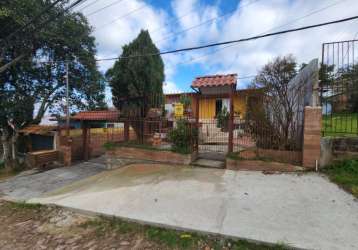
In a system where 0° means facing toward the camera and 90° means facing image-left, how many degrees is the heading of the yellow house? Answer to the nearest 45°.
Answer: approximately 0°

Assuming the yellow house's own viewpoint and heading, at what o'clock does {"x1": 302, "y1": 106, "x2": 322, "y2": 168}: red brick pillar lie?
The red brick pillar is roughly at 10 o'clock from the yellow house.

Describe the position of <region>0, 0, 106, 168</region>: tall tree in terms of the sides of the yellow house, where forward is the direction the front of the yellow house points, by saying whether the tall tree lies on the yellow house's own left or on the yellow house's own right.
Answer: on the yellow house's own right

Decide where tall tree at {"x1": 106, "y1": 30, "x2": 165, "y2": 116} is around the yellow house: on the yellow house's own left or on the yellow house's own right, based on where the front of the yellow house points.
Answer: on the yellow house's own right

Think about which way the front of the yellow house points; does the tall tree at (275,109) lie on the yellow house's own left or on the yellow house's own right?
on the yellow house's own left

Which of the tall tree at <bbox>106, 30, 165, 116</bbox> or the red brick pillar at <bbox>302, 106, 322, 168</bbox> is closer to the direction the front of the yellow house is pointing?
the red brick pillar
